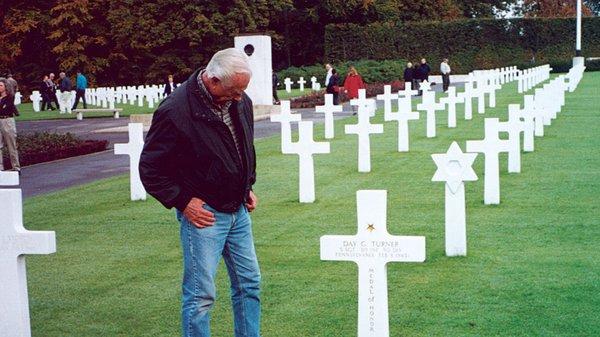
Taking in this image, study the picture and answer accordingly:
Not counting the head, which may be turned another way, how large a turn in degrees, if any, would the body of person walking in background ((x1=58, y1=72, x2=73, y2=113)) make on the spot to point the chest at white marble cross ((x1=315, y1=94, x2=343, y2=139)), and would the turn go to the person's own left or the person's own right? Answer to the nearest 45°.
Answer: approximately 90° to the person's own left

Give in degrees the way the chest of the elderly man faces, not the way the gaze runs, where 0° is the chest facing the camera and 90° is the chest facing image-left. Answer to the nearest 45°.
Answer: approximately 315°

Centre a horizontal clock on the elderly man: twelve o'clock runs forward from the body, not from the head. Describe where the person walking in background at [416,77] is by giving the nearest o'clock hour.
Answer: The person walking in background is roughly at 8 o'clock from the elderly man.

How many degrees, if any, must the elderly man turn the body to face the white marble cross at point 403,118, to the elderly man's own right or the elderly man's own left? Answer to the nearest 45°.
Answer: approximately 135° to the elderly man's own left

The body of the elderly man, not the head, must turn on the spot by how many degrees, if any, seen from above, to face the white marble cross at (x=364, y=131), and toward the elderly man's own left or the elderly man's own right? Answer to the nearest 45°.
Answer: approximately 135° to the elderly man's own left

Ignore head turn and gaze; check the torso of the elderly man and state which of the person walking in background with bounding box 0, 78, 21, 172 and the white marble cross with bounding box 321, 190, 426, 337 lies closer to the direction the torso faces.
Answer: the white marble cross

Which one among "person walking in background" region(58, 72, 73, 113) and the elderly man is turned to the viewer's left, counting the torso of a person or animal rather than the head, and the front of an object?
the person walking in background

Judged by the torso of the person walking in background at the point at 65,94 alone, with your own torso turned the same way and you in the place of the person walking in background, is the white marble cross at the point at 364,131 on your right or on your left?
on your left

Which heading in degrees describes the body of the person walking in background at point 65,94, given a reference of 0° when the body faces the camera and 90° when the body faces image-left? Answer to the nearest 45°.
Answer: approximately 90°

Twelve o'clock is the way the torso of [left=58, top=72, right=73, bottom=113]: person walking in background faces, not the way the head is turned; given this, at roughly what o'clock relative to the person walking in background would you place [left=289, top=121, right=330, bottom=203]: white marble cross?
The white marble cross is roughly at 9 o'clock from the person walking in background.
